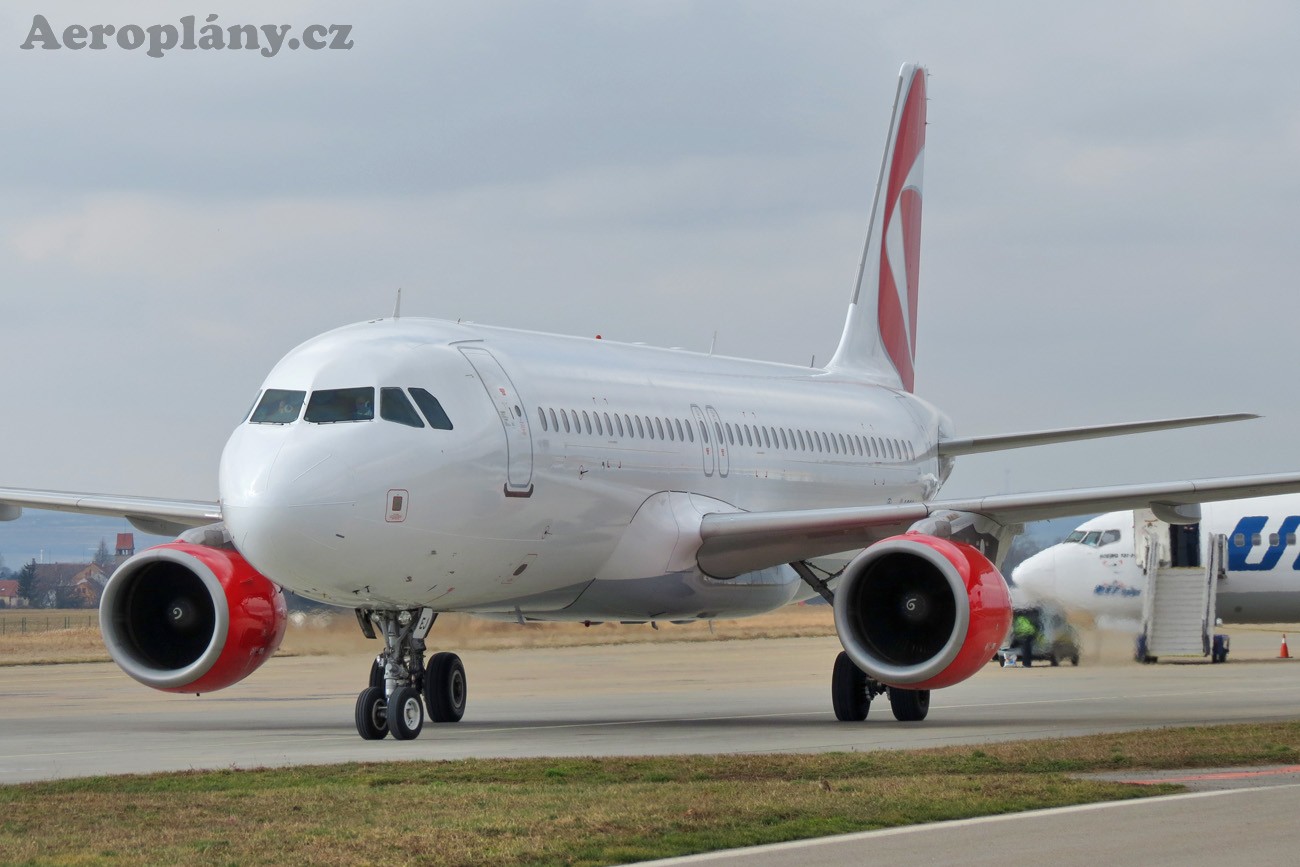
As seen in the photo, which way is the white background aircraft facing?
to the viewer's left

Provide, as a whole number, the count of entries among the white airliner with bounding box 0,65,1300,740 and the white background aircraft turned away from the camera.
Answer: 0

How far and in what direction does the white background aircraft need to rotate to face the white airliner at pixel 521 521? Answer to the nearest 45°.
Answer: approximately 90° to its left

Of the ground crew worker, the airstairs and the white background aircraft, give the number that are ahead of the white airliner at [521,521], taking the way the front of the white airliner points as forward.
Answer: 0

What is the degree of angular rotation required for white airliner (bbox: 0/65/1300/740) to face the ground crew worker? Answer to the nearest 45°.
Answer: approximately 180°

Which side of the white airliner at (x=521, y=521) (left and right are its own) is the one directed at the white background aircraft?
back

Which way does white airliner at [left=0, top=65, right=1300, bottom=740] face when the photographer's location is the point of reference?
facing the viewer and to the left of the viewer

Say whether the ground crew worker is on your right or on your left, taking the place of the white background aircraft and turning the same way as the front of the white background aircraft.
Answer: on your left

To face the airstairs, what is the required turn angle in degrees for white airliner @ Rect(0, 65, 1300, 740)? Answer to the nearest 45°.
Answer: approximately 180°
